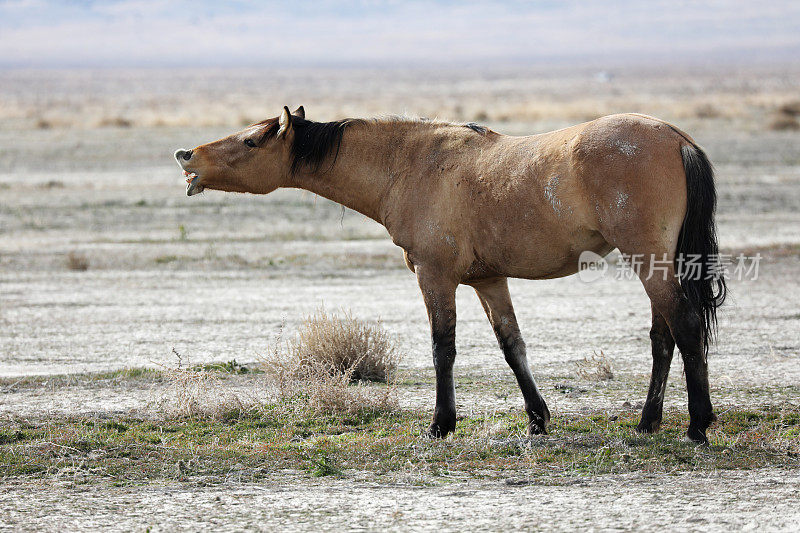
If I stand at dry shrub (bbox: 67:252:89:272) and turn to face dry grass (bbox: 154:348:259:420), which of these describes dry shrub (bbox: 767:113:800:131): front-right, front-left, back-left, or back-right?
back-left

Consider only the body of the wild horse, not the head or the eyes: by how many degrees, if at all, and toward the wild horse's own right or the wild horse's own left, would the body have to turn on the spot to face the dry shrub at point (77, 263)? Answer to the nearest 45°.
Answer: approximately 45° to the wild horse's own right

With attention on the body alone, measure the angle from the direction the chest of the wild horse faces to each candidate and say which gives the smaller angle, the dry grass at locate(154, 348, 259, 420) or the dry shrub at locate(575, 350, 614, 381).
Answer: the dry grass

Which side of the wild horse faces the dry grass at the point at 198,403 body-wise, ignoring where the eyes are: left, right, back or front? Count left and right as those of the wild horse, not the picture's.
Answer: front

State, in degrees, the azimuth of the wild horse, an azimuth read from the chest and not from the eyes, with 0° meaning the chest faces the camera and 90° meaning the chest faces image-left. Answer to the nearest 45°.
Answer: approximately 90°

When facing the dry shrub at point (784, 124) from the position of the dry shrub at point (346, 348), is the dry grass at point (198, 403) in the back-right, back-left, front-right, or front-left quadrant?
back-left

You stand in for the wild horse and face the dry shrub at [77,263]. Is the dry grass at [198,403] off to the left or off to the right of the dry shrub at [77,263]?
left

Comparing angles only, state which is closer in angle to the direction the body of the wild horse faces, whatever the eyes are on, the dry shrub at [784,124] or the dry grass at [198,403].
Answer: the dry grass

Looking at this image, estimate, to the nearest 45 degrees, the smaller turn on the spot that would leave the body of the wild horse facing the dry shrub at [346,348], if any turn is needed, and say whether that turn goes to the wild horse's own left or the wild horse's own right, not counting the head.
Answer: approximately 45° to the wild horse's own right

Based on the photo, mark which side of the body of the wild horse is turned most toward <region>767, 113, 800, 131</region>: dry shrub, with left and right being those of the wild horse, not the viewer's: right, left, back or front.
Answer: right

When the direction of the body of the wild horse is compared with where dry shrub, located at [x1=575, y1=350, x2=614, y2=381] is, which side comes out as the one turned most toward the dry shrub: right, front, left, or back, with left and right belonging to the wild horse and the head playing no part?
right
